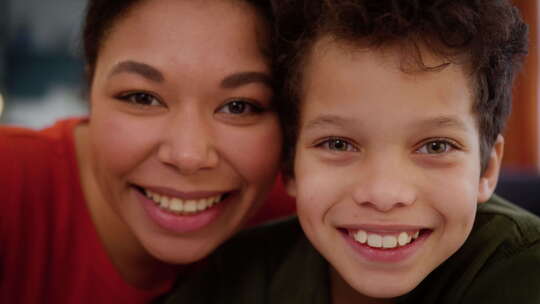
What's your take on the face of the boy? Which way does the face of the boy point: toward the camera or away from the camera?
toward the camera

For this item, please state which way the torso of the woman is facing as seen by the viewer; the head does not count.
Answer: toward the camera

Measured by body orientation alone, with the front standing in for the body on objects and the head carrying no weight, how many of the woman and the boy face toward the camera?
2

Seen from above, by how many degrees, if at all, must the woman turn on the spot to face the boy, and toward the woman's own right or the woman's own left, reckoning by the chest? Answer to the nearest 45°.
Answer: approximately 45° to the woman's own left

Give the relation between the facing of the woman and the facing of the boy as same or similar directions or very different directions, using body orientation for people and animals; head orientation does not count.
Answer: same or similar directions

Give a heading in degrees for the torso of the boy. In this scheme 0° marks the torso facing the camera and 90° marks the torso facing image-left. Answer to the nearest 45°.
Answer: approximately 0°

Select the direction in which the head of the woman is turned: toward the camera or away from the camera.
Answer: toward the camera

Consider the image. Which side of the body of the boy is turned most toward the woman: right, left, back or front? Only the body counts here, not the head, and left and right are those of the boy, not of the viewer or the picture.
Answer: right
